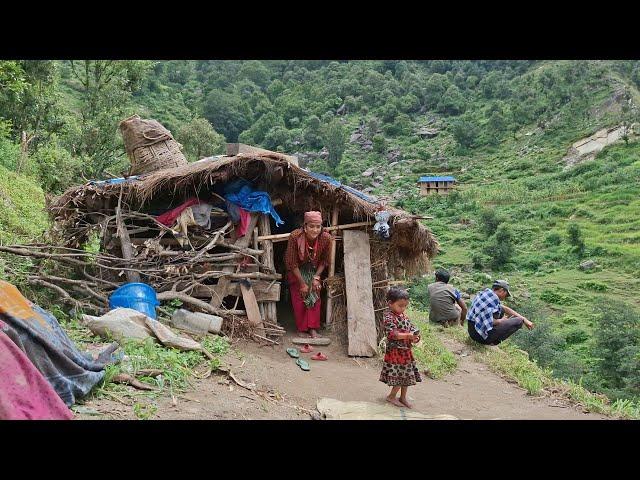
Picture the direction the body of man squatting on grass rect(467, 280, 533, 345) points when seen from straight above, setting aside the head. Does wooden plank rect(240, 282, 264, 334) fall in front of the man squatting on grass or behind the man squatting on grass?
behind

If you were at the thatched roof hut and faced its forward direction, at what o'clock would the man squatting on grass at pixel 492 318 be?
The man squatting on grass is roughly at 9 o'clock from the thatched roof hut.

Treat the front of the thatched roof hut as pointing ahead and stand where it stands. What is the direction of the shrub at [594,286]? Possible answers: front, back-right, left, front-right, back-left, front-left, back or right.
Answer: back-left

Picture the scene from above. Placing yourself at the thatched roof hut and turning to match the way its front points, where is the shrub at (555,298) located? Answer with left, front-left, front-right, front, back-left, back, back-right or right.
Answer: back-left

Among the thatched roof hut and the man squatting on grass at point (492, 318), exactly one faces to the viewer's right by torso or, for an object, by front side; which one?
the man squatting on grass

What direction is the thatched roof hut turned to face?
toward the camera

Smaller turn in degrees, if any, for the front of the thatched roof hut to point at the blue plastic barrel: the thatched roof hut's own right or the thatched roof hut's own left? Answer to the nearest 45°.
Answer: approximately 45° to the thatched roof hut's own right

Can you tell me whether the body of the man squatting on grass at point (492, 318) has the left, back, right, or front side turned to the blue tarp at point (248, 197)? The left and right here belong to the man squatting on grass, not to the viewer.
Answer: back

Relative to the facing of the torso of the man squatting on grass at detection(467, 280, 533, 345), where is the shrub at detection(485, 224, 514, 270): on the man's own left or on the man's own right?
on the man's own left

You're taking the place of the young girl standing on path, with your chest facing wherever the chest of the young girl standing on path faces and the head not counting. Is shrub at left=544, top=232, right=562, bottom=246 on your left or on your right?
on your left

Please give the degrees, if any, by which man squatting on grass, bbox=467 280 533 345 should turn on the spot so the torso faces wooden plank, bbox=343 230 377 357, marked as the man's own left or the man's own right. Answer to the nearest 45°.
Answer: approximately 135° to the man's own right

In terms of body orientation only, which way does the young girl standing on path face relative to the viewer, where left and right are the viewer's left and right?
facing the viewer and to the right of the viewer

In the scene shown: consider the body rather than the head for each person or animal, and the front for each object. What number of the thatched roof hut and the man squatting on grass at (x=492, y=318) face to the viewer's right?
1

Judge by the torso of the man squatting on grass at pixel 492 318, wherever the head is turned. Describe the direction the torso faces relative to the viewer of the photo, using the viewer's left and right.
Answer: facing to the right of the viewer
